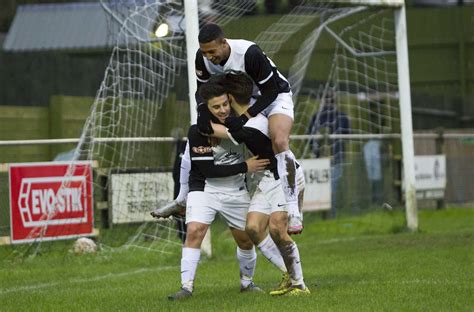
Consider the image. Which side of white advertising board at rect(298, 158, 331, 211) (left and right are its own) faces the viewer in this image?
front

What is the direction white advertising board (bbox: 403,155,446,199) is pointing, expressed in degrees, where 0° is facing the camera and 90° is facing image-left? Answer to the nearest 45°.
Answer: approximately 0°

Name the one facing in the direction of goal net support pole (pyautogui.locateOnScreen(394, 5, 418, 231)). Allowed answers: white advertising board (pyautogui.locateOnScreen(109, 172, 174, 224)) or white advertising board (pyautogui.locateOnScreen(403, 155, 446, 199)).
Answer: white advertising board (pyautogui.locateOnScreen(403, 155, 446, 199))

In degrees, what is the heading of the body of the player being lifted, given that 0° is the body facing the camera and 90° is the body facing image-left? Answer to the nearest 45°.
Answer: approximately 45°

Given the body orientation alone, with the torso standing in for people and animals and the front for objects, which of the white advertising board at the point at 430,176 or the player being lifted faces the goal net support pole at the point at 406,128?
the white advertising board

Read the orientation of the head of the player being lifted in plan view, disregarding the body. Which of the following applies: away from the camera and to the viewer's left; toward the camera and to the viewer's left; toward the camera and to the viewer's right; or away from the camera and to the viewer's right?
toward the camera and to the viewer's left

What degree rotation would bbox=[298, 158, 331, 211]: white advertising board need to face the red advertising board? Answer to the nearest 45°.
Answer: approximately 45° to its right

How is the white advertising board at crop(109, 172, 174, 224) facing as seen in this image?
toward the camera

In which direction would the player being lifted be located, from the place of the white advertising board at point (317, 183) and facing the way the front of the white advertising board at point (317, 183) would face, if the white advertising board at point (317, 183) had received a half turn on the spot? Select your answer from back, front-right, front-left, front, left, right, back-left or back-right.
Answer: back

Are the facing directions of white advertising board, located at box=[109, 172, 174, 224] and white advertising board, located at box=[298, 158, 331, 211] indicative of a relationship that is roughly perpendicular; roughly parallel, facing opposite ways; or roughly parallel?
roughly parallel

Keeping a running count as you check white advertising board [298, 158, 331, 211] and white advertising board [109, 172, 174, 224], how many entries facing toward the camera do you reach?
2
